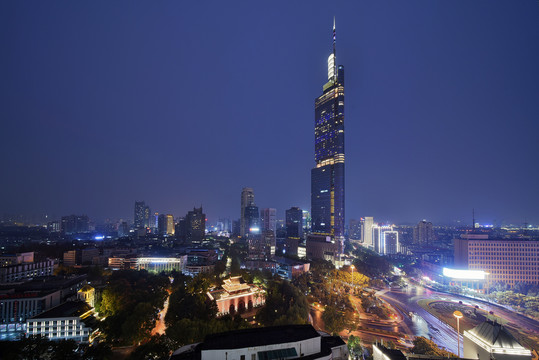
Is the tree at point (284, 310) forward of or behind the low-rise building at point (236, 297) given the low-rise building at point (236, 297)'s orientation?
forward

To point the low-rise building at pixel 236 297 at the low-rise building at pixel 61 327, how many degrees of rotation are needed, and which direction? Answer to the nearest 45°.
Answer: approximately 90° to its right

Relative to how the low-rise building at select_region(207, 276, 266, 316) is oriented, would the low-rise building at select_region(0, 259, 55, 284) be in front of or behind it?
behind

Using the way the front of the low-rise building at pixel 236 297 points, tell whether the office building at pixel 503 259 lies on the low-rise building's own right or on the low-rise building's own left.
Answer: on the low-rise building's own left

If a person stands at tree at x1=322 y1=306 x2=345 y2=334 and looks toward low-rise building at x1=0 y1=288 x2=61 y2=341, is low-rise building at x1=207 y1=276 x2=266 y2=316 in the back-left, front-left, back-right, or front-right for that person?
front-right

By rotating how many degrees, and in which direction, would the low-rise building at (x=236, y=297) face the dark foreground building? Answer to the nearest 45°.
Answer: approximately 45° to its right

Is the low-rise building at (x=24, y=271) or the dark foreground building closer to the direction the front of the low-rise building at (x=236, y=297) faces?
the dark foreground building

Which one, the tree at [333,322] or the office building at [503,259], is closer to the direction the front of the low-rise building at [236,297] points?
the tree

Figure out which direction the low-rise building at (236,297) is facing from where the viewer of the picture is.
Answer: facing the viewer and to the right of the viewer
